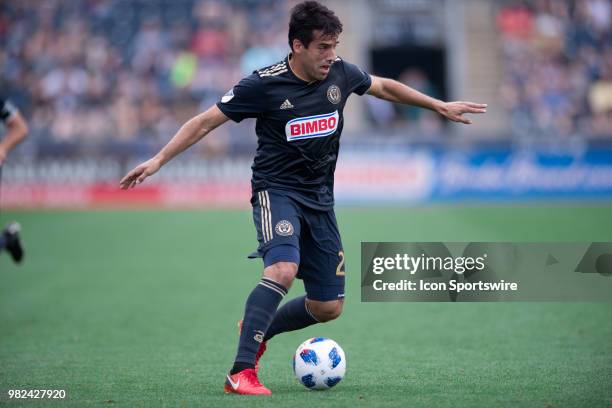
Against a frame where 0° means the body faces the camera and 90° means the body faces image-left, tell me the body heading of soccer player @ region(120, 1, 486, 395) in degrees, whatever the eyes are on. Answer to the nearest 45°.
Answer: approximately 315°

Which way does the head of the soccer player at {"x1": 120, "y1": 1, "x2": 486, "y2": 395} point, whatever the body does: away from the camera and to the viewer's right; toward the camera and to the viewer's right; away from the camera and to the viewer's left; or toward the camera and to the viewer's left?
toward the camera and to the viewer's right
